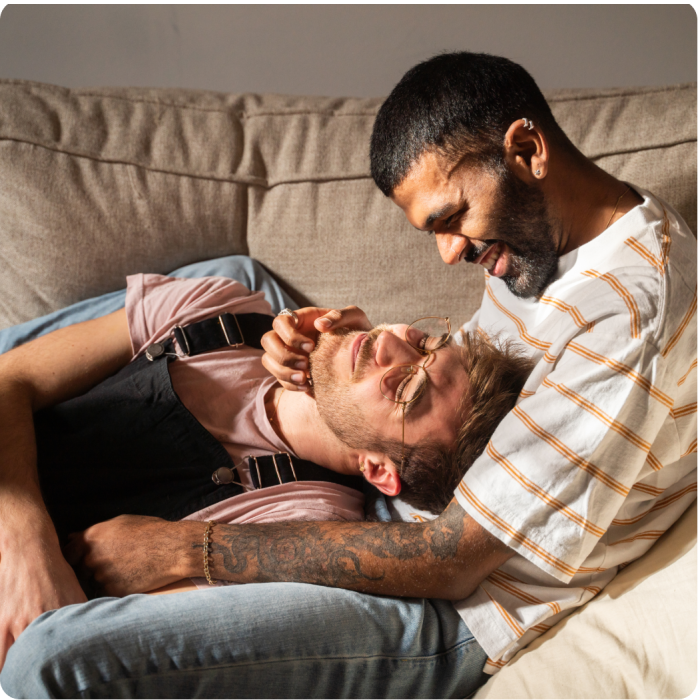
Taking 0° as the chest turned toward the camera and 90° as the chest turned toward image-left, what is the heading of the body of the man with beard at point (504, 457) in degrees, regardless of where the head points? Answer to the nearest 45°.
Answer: approximately 90°

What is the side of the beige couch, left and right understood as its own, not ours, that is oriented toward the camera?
front
